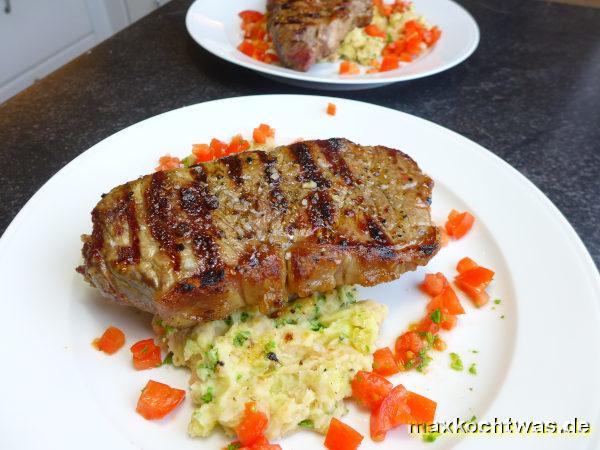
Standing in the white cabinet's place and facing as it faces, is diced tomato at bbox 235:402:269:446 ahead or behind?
ahead

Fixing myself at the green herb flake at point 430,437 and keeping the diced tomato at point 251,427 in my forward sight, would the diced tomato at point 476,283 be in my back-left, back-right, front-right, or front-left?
back-right

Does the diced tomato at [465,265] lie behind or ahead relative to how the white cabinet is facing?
ahead

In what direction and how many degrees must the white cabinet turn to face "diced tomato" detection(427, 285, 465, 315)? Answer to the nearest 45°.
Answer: approximately 45° to its right

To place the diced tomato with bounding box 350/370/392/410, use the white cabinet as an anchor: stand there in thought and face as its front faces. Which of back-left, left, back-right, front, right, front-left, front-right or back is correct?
front-right

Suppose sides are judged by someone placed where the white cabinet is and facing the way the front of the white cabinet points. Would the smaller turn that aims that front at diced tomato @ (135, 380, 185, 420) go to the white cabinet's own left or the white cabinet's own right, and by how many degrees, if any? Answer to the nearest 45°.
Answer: approximately 45° to the white cabinet's own right

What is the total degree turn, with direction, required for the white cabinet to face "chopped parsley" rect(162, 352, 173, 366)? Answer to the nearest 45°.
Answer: approximately 45° to its right

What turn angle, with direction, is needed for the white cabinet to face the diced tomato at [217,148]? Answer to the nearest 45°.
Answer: approximately 45° to its right

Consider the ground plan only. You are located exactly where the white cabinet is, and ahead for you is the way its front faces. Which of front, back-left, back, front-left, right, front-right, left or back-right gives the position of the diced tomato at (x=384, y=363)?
front-right

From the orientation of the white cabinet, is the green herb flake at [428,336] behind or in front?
in front

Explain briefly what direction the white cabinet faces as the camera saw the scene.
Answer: facing the viewer and to the right of the viewer
